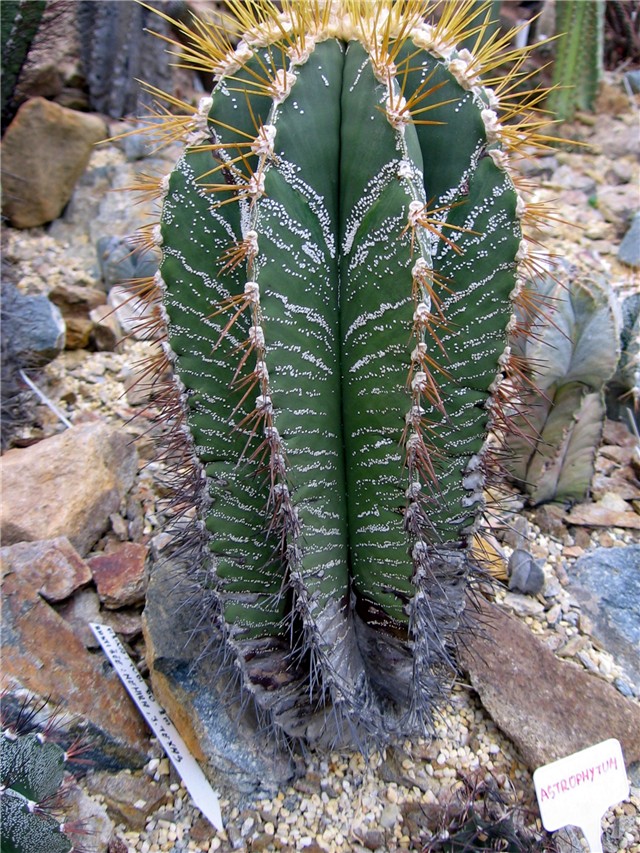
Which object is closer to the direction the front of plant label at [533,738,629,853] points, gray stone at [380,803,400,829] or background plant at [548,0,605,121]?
the gray stone

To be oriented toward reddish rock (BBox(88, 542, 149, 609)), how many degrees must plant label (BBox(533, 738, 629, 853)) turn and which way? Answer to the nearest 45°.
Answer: approximately 90° to its right

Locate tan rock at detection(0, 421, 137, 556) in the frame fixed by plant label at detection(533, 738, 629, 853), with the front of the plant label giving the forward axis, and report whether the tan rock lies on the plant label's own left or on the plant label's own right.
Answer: on the plant label's own right

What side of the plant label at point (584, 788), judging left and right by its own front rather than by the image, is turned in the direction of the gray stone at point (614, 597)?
back

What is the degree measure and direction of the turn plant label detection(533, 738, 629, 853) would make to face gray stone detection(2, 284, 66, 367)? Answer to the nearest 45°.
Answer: approximately 90° to its right

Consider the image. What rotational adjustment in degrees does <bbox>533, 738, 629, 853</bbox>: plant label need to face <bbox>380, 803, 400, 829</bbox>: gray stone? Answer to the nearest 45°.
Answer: approximately 45° to its right

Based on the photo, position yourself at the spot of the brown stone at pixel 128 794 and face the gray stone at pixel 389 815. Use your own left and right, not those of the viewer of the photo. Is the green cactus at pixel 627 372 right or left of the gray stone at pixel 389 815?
left

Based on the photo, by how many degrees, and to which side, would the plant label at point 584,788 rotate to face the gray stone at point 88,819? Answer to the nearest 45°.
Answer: approximately 45° to its right

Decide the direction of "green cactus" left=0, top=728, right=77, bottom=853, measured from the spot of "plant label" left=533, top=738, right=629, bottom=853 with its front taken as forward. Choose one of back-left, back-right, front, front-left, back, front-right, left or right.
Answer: front-right

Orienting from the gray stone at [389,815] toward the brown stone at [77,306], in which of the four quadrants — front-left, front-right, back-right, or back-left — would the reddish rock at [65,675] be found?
front-left

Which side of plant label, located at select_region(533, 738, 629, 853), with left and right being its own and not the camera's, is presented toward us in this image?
front
